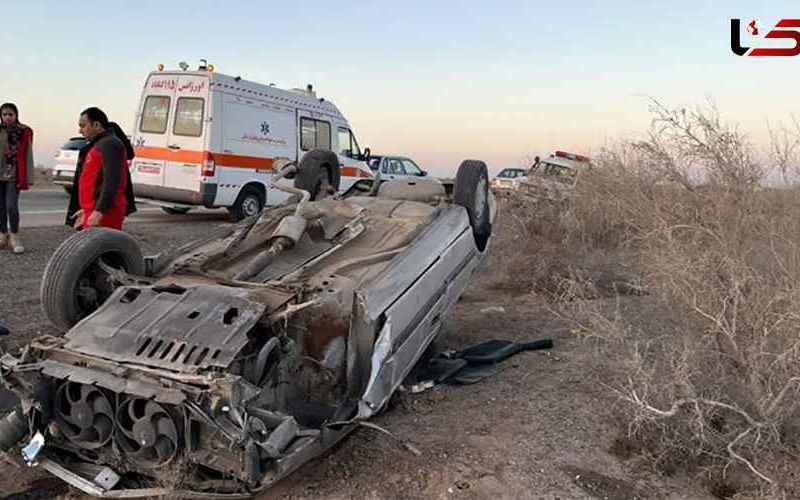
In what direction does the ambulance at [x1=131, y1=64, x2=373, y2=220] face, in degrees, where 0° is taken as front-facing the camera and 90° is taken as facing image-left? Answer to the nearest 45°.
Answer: approximately 225°

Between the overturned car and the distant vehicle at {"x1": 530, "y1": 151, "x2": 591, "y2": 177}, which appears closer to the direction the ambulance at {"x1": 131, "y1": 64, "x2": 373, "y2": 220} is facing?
the distant vehicle

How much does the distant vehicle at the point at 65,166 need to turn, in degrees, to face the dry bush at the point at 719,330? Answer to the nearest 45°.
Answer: approximately 45° to its left

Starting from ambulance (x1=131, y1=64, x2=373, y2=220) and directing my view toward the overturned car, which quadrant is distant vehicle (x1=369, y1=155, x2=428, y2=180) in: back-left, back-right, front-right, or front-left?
back-left

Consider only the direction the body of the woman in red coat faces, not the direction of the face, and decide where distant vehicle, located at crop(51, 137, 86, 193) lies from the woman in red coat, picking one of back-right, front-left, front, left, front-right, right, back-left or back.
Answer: back
